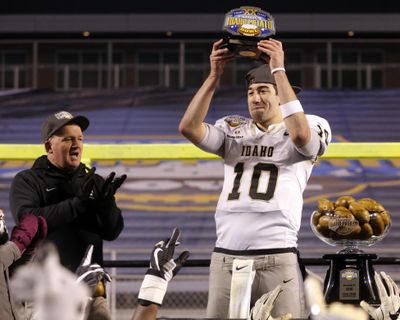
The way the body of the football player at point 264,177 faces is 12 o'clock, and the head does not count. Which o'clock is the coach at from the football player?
The coach is roughly at 2 o'clock from the football player.

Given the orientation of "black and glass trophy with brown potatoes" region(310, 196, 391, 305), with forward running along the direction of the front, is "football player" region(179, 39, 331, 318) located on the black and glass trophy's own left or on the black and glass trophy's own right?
on the black and glass trophy's own right

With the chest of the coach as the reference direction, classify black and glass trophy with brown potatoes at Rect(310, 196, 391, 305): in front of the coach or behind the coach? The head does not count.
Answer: in front

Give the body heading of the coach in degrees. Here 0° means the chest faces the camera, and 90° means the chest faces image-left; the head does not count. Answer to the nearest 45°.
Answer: approximately 315°

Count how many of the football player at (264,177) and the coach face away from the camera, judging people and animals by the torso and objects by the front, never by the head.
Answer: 0

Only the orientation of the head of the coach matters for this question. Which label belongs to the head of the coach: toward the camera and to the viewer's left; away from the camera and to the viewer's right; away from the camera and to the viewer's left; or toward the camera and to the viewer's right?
toward the camera and to the viewer's right

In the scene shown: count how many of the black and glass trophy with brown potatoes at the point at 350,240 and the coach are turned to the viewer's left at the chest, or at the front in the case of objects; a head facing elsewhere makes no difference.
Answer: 0

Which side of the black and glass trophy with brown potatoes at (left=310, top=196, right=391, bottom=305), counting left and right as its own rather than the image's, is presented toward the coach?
right

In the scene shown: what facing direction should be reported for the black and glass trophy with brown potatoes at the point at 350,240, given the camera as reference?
facing the viewer

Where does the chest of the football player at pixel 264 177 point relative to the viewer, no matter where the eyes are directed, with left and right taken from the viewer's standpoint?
facing the viewer and to the left of the viewer
